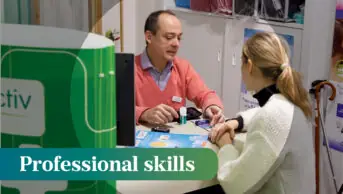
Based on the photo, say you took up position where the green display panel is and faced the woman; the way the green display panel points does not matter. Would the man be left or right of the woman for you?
left

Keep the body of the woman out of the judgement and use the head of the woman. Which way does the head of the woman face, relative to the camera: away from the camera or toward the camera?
away from the camera

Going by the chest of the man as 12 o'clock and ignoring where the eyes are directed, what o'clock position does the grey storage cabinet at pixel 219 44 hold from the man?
The grey storage cabinet is roughly at 8 o'clock from the man.

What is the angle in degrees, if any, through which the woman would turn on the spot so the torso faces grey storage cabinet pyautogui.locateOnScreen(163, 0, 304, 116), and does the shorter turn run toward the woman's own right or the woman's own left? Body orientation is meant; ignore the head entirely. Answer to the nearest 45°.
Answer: approximately 45° to the woman's own right

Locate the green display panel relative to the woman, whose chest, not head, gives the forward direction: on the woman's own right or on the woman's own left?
on the woman's own left

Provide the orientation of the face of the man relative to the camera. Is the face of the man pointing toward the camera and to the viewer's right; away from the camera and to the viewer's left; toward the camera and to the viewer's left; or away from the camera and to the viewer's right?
toward the camera and to the viewer's right

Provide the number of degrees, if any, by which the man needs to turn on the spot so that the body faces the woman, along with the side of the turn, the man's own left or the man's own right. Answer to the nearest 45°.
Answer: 0° — they already face them

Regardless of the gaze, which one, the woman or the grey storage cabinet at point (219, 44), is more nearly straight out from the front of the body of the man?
the woman

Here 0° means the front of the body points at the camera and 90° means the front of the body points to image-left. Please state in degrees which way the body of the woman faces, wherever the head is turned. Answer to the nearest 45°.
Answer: approximately 135°

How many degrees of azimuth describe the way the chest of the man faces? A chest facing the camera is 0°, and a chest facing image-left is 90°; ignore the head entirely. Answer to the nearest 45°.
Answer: approximately 315°

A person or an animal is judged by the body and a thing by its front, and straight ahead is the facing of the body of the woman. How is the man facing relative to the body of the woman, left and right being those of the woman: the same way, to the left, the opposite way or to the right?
the opposite way
